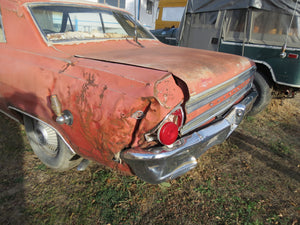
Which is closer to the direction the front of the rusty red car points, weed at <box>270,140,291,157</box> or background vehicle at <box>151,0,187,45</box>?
the background vehicle

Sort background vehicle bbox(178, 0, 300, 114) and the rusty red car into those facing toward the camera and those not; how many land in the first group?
0

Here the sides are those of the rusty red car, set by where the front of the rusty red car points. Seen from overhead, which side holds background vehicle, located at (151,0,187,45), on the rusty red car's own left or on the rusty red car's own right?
on the rusty red car's own right

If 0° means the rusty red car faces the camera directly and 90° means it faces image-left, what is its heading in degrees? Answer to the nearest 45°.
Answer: approximately 135°

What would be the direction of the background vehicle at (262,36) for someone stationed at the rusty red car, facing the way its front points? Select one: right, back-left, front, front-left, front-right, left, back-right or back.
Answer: right
